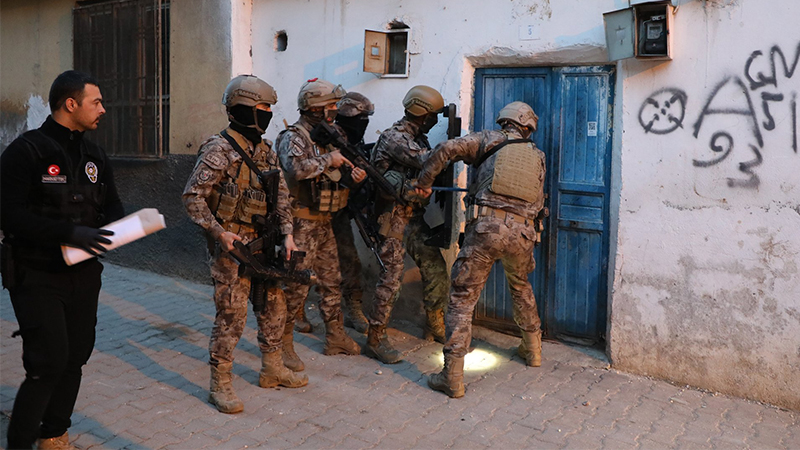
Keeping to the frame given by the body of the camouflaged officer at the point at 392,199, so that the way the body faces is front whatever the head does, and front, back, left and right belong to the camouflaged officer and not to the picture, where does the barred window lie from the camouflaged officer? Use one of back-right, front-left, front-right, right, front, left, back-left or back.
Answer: back

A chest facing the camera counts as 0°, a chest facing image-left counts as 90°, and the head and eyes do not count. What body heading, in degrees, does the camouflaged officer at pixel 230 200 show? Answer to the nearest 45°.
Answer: approximately 315°

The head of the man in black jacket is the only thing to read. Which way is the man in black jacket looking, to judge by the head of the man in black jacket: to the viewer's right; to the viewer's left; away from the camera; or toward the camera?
to the viewer's right

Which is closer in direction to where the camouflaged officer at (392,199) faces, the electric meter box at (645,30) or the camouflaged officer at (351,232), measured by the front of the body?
the electric meter box

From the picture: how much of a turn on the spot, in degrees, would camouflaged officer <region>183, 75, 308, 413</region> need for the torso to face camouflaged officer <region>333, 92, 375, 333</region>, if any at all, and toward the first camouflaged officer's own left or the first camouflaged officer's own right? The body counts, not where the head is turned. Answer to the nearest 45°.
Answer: approximately 90° to the first camouflaged officer's own left

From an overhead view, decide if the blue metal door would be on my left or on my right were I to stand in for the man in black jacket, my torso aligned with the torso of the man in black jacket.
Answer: on my left

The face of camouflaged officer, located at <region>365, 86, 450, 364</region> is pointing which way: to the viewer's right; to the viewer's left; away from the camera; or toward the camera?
to the viewer's right

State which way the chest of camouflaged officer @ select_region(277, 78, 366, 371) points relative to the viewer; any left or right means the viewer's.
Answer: facing the viewer and to the right of the viewer

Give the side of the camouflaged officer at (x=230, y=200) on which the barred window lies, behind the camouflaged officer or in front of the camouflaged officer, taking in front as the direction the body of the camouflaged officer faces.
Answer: behind
